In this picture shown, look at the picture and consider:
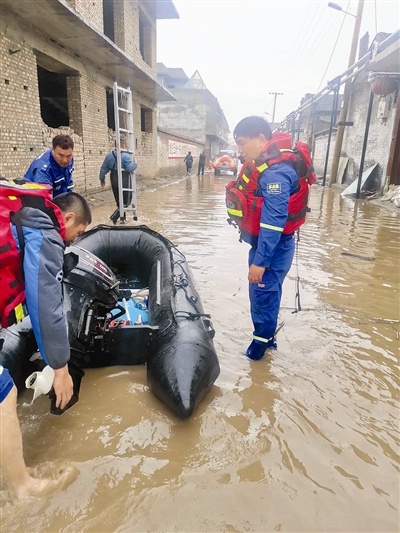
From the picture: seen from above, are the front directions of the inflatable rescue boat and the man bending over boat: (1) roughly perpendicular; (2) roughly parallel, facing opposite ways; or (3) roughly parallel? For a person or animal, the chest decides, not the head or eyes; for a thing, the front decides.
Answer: roughly perpendicular

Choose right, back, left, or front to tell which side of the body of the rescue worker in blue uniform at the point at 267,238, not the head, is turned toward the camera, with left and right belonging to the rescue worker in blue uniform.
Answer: left

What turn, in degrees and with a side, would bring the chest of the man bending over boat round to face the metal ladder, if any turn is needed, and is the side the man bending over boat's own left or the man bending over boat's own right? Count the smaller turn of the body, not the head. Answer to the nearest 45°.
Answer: approximately 90° to the man bending over boat's own left

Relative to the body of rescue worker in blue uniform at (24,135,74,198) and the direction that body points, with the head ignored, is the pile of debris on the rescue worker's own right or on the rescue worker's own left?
on the rescue worker's own left

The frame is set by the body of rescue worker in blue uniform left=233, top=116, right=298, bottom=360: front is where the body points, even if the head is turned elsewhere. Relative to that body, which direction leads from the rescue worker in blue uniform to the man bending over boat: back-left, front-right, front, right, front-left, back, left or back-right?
front-left

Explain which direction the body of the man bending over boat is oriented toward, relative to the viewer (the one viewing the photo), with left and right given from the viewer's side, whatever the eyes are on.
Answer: facing to the right of the viewer
